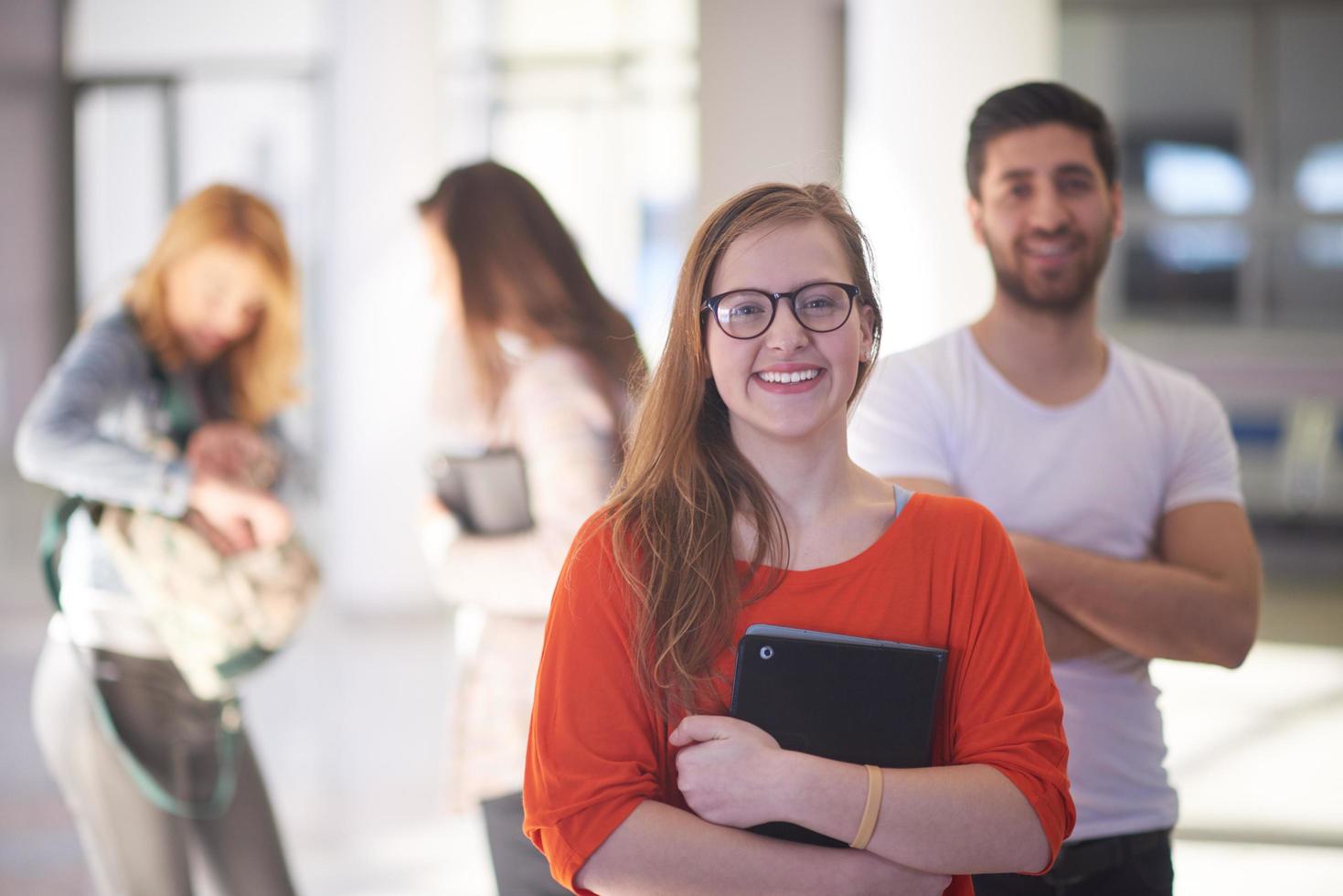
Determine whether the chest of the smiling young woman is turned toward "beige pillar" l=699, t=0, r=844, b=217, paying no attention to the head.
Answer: no

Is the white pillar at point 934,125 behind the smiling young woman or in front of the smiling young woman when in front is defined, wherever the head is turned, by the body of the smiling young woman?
behind

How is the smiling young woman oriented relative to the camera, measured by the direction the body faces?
toward the camera

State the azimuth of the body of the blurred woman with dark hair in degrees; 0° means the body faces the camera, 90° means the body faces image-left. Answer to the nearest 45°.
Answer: approximately 90°

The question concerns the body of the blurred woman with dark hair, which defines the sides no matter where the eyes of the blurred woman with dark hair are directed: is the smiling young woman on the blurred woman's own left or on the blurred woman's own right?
on the blurred woman's own left

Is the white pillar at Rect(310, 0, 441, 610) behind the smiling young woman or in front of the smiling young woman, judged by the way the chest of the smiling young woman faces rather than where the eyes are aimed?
behind

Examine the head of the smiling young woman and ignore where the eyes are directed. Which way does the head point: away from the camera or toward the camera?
toward the camera

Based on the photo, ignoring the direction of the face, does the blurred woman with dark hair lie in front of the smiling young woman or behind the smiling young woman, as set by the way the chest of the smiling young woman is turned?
behind

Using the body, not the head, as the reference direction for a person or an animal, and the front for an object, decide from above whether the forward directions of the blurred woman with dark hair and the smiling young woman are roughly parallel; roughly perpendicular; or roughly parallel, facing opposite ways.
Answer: roughly perpendicular

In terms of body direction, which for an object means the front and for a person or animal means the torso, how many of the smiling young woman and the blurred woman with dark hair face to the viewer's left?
1

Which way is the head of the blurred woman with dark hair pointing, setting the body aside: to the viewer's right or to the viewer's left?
to the viewer's left
